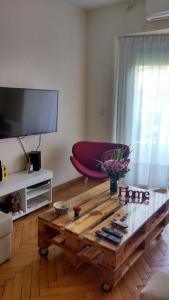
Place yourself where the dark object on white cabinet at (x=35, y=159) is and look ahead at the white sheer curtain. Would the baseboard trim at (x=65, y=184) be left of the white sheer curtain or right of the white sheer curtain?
left

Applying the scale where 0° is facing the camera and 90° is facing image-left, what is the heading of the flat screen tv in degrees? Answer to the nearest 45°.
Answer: approximately 315°

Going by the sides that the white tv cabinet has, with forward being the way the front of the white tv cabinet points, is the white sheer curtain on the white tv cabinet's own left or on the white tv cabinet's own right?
on the white tv cabinet's own left

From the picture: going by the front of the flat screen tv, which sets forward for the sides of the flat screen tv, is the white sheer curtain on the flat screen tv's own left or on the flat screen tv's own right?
on the flat screen tv's own left
